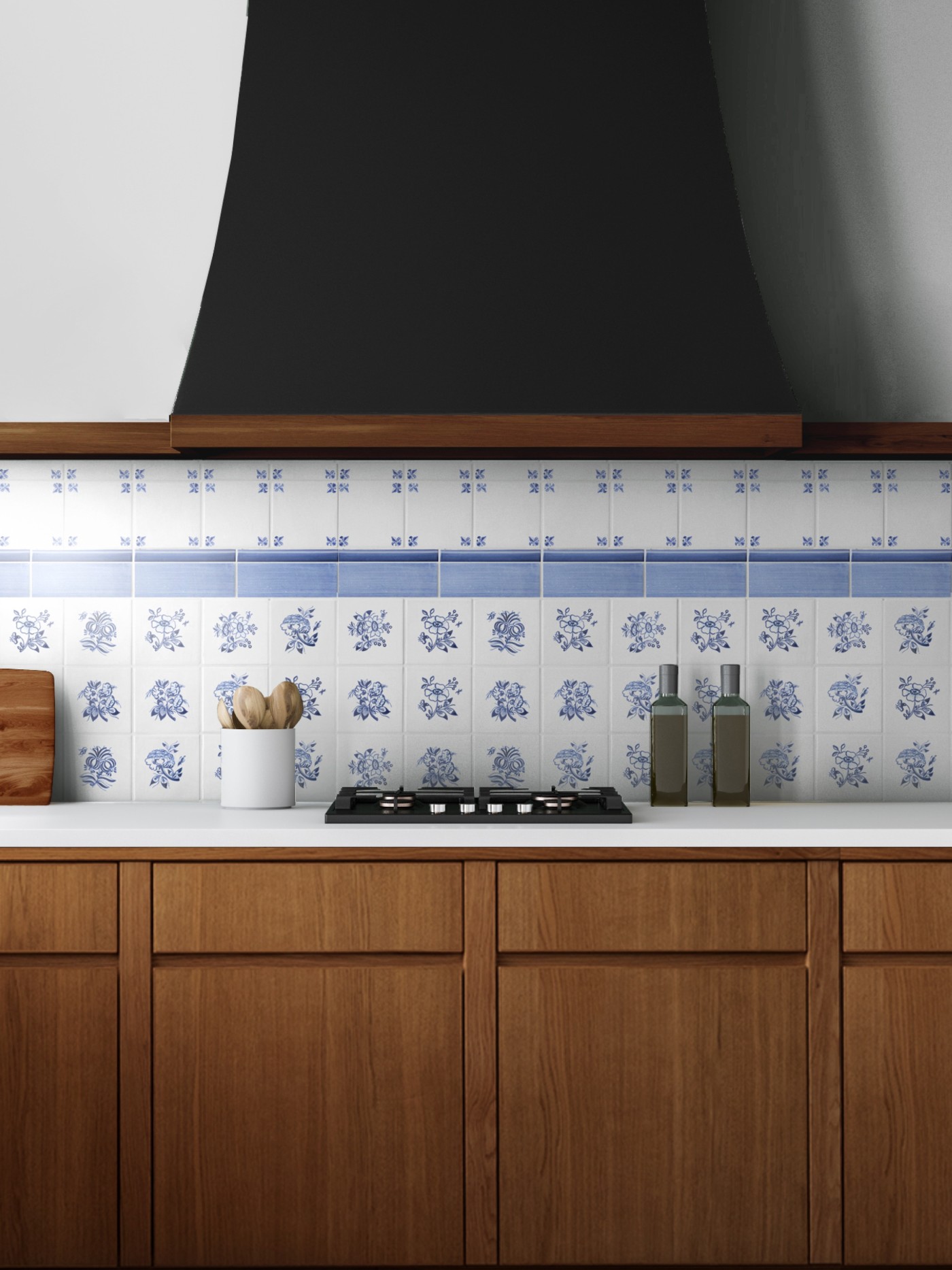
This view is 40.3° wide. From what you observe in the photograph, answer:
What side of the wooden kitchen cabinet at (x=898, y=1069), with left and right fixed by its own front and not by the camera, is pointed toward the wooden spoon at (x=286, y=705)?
right

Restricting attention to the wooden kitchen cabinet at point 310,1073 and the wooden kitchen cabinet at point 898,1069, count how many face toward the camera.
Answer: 2

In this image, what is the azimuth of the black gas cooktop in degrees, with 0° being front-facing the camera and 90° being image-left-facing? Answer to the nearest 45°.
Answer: approximately 0°

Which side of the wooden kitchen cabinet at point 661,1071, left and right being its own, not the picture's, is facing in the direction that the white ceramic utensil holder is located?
right

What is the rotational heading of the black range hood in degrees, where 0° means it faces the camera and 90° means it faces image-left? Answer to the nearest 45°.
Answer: approximately 0°

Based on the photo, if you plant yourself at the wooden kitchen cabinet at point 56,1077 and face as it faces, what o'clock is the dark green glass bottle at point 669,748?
The dark green glass bottle is roughly at 9 o'clock from the wooden kitchen cabinet.
